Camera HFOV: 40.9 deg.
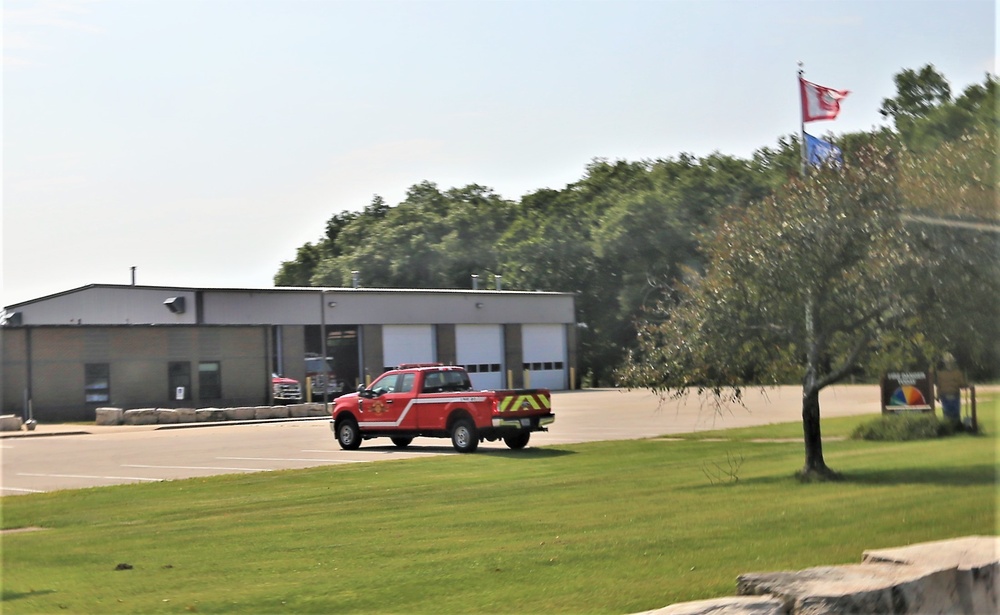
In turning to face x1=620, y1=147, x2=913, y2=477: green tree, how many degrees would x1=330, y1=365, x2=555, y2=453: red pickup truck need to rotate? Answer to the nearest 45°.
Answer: approximately 180°

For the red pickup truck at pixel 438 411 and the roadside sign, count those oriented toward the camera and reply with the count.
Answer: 1

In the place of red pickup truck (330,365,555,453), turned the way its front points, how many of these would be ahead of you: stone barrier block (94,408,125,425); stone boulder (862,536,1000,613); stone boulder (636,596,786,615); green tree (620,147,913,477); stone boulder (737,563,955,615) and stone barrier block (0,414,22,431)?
2

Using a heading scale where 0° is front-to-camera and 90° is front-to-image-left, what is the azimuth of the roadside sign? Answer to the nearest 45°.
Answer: approximately 0°

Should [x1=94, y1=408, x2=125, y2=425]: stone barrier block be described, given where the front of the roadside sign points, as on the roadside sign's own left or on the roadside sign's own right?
on the roadside sign's own right

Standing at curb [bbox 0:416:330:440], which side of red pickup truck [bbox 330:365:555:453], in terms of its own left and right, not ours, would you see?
front

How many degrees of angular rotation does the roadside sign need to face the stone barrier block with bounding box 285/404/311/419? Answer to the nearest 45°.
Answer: approximately 135° to its right

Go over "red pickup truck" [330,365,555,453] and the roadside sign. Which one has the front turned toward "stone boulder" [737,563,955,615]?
the roadside sign

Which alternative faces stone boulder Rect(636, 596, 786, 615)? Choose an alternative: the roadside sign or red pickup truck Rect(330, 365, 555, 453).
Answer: the roadside sign

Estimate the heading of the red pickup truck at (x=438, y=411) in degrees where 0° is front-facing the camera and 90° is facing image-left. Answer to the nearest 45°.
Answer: approximately 135°

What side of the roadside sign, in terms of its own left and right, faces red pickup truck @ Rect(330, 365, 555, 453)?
right

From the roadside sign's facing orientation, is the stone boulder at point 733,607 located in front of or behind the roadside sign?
in front
